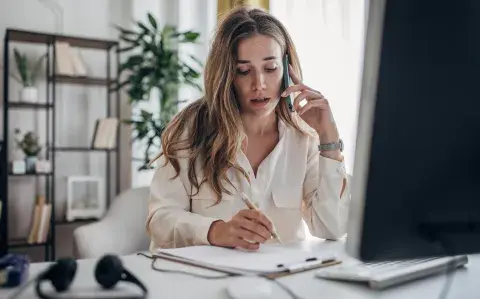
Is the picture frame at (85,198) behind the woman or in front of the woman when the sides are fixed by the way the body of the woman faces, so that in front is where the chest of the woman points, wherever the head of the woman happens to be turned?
behind

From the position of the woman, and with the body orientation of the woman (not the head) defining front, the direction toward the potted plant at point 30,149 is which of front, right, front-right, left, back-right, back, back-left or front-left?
back-right

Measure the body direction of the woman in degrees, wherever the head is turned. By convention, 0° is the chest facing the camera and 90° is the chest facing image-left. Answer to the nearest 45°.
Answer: approximately 0°

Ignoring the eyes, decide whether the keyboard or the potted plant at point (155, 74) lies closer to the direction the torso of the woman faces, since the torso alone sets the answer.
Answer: the keyboard
